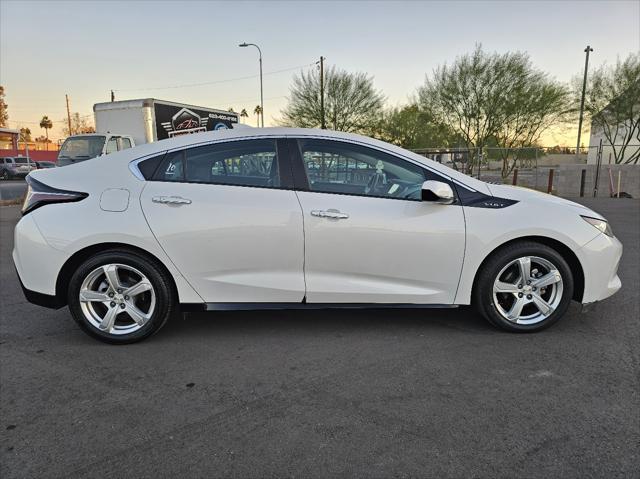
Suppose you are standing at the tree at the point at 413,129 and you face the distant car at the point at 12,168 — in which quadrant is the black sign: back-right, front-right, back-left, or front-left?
front-left

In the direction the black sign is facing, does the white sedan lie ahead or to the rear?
ahead

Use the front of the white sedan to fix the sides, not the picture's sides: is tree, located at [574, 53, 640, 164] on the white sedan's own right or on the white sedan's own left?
on the white sedan's own left

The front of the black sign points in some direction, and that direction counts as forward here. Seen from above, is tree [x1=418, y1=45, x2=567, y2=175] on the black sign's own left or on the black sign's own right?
on the black sign's own left

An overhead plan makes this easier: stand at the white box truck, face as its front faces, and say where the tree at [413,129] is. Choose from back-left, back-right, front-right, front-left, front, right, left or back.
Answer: back

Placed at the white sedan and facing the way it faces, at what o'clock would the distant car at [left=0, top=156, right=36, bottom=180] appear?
The distant car is roughly at 8 o'clock from the white sedan.

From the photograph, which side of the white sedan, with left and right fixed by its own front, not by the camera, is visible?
right

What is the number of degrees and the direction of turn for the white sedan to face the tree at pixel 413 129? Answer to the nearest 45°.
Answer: approximately 90° to its left

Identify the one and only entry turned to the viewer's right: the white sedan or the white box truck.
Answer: the white sedan

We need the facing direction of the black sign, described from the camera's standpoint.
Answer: facing the viewer and to the right of the viewer

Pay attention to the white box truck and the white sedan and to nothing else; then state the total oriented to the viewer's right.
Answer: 1

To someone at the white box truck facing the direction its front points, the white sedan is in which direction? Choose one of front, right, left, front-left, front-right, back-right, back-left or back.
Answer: front-left

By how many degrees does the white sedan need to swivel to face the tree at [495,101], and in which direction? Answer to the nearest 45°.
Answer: approximately 45° to its left

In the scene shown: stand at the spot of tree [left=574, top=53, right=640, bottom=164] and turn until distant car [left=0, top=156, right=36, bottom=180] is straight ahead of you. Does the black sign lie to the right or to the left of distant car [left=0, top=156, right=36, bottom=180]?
left

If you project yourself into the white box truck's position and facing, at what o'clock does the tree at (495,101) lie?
The tree is roughly at 7 o'clock from the white box truck.
